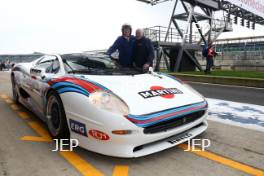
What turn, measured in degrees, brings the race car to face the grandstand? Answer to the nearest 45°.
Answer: approximately 90° to its left

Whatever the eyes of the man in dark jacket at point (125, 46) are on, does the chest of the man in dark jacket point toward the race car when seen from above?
yes

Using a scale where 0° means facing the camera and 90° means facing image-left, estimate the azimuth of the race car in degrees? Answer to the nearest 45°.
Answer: approximately 315°

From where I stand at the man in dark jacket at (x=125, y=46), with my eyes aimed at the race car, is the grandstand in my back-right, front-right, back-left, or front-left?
back-left

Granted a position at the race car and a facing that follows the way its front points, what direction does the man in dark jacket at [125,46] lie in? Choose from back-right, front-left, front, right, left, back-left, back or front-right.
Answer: back-left

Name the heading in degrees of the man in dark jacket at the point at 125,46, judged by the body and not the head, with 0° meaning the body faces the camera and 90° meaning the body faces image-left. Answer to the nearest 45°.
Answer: approximately 0°

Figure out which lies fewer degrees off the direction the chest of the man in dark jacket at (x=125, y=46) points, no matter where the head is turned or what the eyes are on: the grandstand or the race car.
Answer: the race car
